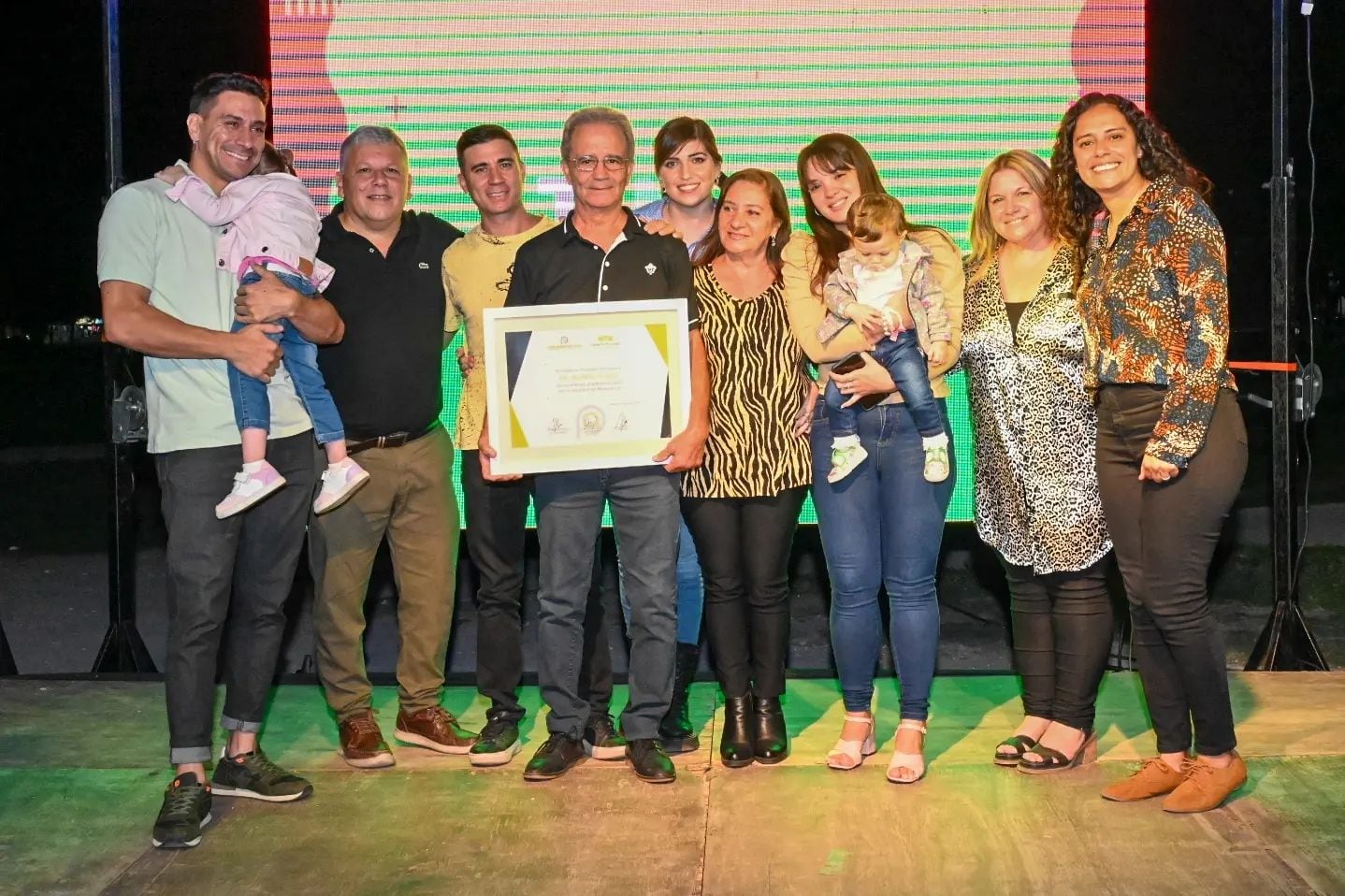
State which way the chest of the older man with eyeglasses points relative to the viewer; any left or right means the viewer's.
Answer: facing the viewer

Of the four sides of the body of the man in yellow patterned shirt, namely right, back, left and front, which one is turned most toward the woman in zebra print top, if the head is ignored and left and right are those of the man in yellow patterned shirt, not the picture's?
left

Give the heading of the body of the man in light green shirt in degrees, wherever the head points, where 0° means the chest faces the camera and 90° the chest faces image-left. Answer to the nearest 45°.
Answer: approximately 315°

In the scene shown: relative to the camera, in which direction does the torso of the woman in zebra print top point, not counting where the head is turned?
toward the camera

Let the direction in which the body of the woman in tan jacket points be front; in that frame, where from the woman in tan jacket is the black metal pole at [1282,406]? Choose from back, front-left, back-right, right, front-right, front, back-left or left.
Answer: back-left

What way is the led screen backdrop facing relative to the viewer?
toward the camera

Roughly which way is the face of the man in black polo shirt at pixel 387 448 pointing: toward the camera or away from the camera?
toward the camera

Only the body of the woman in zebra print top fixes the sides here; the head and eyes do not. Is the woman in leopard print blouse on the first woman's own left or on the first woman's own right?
on the first woman's own left

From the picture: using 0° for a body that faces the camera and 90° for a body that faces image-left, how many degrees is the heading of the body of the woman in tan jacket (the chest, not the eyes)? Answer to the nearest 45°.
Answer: approximately 0°

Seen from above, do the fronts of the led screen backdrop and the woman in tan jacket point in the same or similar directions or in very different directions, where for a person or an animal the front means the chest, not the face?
same or similar directions

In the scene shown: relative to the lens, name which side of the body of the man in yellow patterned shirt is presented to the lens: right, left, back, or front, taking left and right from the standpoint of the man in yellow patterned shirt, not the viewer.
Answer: front
